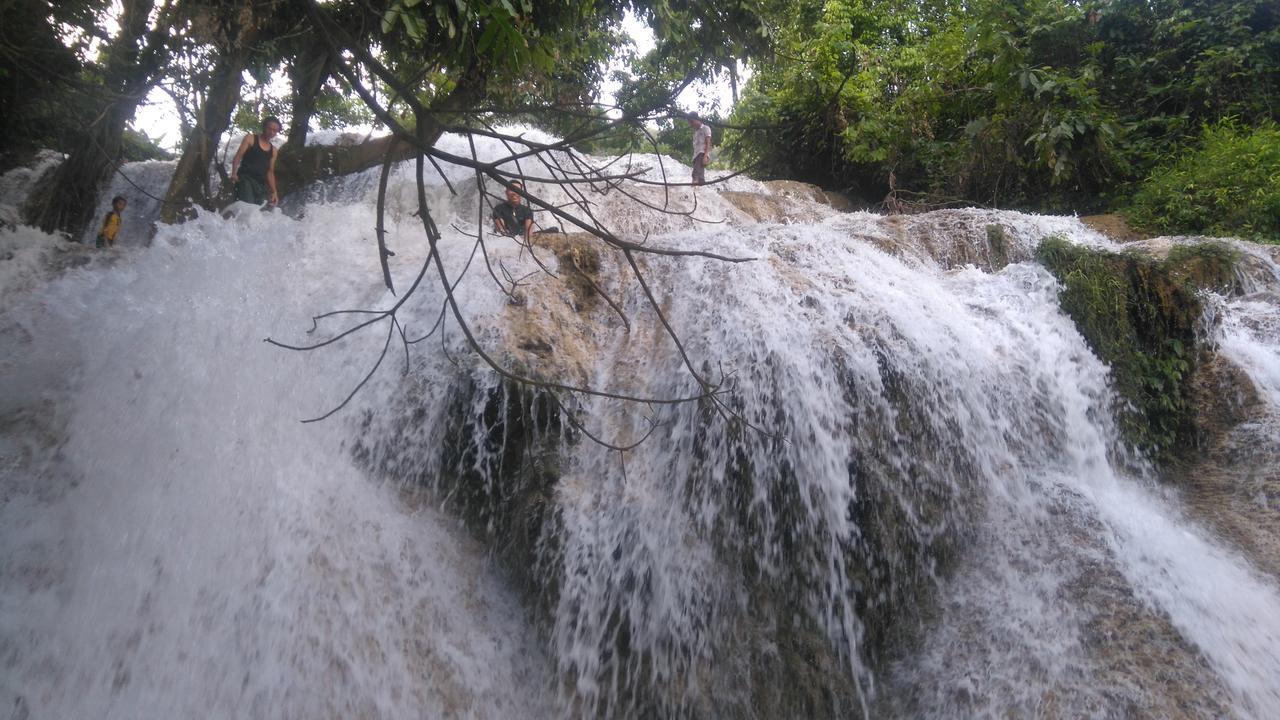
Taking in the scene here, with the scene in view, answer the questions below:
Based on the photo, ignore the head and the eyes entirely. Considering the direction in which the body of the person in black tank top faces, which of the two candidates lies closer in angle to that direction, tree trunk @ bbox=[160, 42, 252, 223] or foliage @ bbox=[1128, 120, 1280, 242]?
the foliage

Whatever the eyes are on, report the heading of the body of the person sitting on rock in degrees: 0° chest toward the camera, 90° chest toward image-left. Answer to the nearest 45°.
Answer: approximately 0°

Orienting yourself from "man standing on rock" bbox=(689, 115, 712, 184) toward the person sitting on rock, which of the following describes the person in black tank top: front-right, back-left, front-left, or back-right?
front-right

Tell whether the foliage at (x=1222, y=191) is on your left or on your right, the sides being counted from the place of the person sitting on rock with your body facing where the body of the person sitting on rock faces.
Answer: on your left

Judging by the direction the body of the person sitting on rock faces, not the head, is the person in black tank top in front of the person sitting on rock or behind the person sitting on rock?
behind

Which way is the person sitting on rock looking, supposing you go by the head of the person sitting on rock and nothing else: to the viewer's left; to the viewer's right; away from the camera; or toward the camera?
toward the camera

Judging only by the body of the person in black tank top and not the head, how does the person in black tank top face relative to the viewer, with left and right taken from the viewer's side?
facing the viewer and to the right of the viewer

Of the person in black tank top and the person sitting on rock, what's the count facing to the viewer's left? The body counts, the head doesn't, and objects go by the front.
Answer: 0

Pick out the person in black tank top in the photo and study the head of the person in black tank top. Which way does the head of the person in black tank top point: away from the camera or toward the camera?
toward the camera
